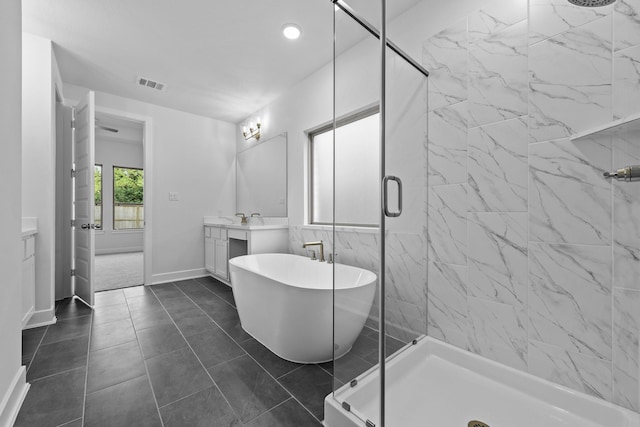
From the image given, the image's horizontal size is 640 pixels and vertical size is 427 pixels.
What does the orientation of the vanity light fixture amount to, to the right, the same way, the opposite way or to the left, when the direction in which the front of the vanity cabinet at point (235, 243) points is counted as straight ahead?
the same way

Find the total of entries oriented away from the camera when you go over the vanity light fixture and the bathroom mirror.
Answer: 0

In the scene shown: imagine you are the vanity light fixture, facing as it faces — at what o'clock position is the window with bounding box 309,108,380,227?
The window is roughly at 10 o'clock from the vanity light fixture.

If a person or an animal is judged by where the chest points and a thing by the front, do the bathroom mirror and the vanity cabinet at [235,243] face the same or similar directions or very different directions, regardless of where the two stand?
same or similar directions

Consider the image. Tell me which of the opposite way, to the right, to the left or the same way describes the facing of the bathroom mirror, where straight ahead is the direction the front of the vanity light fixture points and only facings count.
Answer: the same way

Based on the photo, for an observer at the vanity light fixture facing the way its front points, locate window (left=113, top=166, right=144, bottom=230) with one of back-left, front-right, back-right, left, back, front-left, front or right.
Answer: right

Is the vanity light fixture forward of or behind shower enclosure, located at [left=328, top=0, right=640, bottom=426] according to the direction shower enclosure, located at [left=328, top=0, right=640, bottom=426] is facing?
forward

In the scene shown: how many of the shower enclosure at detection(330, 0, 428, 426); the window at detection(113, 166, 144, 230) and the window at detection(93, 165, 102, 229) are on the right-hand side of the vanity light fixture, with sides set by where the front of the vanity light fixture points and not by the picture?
2

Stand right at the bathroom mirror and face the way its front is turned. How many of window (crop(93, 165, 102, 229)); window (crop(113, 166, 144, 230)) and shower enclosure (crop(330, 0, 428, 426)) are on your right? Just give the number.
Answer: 2

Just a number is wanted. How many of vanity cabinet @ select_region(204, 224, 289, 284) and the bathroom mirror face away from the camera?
0

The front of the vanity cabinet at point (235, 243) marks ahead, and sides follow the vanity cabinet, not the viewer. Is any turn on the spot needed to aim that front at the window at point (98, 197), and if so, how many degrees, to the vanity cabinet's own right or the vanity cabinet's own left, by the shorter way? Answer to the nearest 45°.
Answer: approximately 90° to the vanity cabinet's own right

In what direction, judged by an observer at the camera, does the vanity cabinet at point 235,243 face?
facing the viewer and to the left of the viewer
